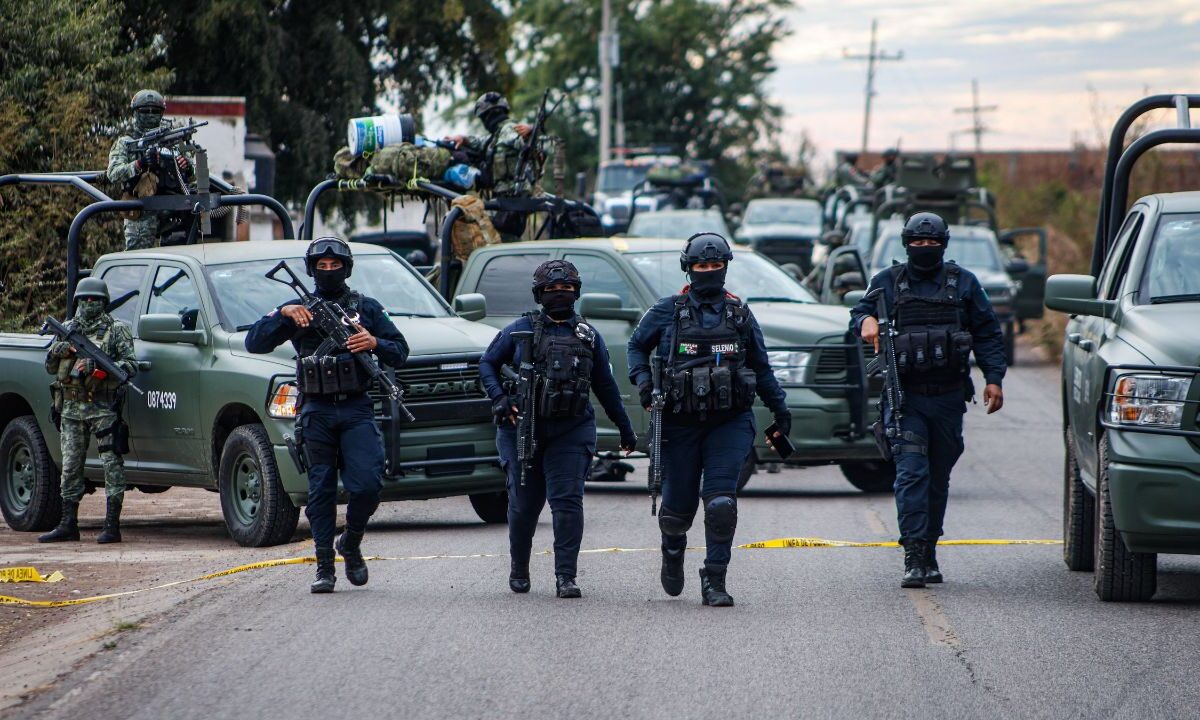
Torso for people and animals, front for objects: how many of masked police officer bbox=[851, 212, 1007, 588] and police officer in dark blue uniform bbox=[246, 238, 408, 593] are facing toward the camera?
2

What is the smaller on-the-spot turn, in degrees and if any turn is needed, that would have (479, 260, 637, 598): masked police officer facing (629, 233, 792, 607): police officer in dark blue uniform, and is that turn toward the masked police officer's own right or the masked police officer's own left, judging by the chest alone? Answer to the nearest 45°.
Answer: approximately 90° to the masked police officer's own left

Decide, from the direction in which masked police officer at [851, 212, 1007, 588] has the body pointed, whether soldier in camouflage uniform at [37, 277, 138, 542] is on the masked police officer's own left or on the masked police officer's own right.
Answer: on the masked police officer's own right

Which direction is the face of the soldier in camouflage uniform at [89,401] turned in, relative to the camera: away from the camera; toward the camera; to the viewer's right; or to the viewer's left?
toward the camera

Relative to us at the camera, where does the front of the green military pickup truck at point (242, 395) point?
facing the viewer and to the right of the viewer

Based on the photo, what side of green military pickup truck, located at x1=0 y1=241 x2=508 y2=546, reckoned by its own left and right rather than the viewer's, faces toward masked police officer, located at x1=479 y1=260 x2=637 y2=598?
front

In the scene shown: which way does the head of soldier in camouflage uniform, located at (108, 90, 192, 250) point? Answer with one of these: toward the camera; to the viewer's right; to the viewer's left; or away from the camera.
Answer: toward the camera

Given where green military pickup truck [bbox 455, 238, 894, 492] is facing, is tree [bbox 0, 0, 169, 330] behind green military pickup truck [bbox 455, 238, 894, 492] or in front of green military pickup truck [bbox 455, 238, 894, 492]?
behind

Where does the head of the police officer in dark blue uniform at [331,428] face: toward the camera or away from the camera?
toward the camera

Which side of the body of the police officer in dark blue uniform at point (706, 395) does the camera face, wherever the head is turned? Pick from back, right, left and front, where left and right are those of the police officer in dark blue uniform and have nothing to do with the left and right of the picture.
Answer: front

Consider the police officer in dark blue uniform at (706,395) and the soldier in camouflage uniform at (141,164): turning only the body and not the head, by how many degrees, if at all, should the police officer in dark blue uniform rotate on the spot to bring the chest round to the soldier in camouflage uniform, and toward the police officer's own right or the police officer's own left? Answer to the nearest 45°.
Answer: approximately 135° to the police officer's own right

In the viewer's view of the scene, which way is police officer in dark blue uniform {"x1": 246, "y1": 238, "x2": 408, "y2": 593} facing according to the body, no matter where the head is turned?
toward the camera

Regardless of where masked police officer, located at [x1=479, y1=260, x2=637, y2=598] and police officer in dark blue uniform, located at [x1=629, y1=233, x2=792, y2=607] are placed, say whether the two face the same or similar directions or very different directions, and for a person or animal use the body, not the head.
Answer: same or similar directions

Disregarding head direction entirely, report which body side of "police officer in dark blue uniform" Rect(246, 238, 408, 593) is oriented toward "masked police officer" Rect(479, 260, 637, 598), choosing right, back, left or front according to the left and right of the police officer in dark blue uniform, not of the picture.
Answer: left
